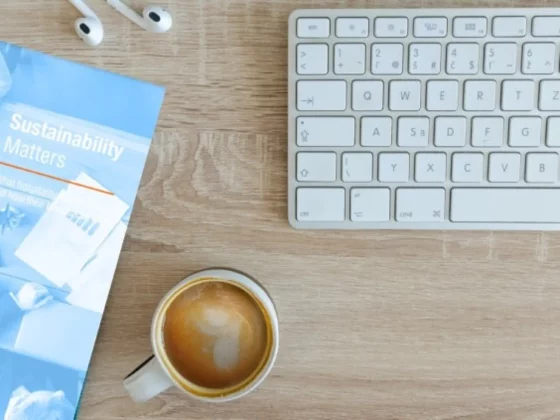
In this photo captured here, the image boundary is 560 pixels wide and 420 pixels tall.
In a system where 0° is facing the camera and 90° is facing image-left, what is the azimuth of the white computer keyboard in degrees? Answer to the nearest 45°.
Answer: approximately 0°

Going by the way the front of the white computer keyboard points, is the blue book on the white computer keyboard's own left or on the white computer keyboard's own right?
on the white computer keyboard's own right
